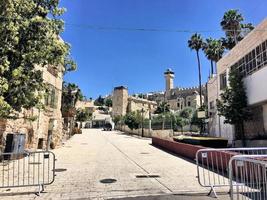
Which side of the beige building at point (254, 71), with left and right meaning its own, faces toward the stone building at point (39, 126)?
front

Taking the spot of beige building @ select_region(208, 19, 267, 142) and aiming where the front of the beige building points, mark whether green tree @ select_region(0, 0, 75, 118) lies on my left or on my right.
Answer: on my left

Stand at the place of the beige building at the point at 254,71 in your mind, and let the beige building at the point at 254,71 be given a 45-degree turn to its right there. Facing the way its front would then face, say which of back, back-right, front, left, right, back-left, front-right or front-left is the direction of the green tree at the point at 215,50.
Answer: front-right

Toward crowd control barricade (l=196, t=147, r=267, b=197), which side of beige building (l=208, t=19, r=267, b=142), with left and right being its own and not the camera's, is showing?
left

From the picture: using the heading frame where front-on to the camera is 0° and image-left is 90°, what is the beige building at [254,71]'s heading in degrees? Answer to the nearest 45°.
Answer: approximately 90°

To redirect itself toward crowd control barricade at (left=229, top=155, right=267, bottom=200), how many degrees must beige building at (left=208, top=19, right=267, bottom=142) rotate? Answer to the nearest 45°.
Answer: approximately 90° to its left

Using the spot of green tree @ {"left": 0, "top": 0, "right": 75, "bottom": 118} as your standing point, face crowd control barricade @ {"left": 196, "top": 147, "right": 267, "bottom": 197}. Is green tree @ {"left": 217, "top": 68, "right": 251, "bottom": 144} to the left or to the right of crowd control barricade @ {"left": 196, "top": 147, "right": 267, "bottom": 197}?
left

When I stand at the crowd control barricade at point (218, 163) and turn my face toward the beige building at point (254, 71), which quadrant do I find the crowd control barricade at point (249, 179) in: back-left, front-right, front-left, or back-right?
back-right
